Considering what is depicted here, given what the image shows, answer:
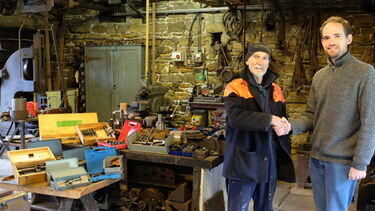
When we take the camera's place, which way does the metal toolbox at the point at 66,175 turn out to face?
facing the viewer

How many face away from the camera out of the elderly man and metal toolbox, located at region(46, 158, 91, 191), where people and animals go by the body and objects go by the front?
0

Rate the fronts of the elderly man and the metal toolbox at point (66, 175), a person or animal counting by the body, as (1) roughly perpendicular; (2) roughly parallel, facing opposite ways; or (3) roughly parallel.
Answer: roughly parallel

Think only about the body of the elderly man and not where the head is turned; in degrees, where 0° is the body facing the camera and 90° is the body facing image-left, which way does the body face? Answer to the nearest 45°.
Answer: approximately 315°

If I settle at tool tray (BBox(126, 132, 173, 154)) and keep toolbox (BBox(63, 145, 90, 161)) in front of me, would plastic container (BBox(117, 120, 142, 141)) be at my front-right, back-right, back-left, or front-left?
front-right

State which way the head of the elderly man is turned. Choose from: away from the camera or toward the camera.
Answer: toward the camera

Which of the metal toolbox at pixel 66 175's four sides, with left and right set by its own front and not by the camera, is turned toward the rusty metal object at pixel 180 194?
left

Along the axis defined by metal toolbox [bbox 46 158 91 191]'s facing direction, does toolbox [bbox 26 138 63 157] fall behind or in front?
behind
